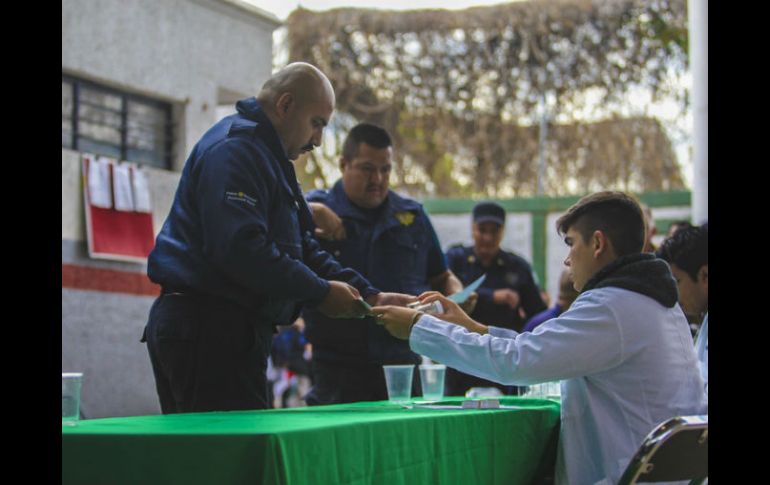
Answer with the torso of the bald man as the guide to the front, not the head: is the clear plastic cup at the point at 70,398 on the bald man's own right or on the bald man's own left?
on the bald man's own right

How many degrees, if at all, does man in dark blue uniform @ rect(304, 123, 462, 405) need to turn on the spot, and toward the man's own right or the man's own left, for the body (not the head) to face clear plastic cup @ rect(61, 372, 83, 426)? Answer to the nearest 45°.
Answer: approximately 45° to the man's own right

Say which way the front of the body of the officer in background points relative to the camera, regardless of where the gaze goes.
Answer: toward the camera

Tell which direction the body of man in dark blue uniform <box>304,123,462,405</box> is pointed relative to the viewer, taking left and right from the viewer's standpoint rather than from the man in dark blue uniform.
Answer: facing the viewer and to the right of the viewer

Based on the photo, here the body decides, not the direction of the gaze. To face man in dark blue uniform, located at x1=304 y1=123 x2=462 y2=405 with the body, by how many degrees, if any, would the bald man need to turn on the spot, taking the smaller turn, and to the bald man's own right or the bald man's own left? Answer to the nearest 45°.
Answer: approximately 90° to the bald man's own left

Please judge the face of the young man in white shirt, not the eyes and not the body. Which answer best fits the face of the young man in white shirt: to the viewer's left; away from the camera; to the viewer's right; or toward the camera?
to the viewer's left

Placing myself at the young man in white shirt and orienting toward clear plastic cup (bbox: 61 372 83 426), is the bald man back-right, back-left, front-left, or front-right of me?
front-right

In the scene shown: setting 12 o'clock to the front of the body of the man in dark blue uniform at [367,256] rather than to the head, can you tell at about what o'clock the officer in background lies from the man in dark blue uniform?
The officer in background is roughly at 8 o'clock from the man in dark blue uniform.

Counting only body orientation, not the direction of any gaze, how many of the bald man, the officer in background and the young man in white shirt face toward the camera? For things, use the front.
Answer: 1

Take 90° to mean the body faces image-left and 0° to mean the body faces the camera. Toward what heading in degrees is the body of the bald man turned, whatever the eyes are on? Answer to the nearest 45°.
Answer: approximately 270°

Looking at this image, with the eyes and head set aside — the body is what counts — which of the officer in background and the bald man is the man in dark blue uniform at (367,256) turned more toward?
the bald man

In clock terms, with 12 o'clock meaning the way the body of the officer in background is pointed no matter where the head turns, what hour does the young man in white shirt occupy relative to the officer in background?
The young man in white shirt is roughly at 12 o'clock from the officer in background.

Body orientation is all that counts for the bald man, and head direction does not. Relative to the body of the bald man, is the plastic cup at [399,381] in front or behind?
in front

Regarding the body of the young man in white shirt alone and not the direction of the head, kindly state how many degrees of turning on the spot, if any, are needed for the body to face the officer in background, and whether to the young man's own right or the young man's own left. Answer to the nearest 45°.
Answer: approximately 45° to the young man's own right

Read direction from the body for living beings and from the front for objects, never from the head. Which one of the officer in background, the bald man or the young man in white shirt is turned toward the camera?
the officer in background

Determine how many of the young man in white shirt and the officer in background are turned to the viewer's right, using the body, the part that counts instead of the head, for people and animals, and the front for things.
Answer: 0

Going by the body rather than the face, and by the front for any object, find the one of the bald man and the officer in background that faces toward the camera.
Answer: the officer in background
